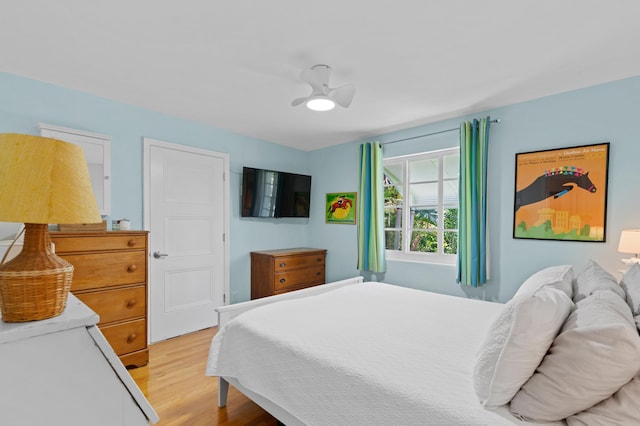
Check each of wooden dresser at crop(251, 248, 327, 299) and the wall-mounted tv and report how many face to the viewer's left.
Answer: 0

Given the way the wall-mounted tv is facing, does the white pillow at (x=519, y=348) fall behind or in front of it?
in front

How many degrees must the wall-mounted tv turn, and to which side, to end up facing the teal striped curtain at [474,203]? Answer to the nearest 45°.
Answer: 0° — it already faces it

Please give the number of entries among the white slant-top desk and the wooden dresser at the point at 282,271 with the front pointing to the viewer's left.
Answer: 0

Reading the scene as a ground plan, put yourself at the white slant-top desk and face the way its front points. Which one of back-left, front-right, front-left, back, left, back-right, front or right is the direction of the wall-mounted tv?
front-left

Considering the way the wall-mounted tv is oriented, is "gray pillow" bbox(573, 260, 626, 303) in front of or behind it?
in front

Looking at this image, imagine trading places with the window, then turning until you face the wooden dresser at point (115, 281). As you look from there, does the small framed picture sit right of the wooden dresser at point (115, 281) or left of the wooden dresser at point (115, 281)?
right

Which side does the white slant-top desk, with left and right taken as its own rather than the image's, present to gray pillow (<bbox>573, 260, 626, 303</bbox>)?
front

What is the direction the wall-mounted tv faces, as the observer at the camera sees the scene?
facing the viewer and to the right of the viewer

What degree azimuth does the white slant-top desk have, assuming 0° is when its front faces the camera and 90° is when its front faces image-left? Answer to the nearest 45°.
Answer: approximately 270°

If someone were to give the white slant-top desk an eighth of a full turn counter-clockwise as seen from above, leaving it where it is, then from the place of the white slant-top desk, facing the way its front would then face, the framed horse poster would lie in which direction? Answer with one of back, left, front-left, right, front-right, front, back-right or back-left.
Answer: front-right

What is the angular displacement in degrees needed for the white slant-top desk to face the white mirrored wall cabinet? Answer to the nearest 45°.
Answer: approximately 90° to its left

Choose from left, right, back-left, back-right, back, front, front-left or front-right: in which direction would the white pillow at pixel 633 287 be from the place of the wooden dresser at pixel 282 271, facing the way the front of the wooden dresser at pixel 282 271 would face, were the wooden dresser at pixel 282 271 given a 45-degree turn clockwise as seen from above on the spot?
front-left
